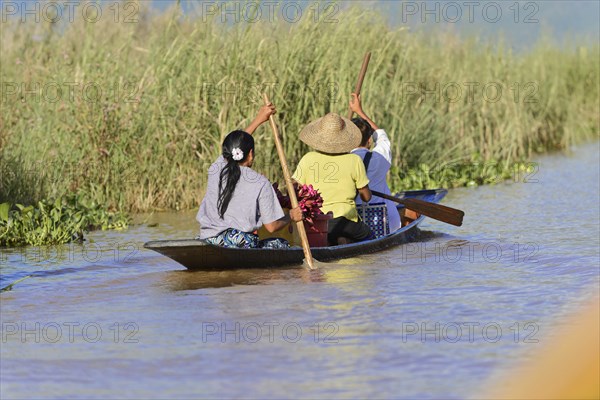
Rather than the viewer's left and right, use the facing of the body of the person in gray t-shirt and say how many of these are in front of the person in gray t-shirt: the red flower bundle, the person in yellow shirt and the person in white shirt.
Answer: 3

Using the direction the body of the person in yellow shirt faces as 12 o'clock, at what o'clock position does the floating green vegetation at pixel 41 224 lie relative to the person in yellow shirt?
The floating green vegetation is roughly at 8 o'clock from the person in yellow shirt.

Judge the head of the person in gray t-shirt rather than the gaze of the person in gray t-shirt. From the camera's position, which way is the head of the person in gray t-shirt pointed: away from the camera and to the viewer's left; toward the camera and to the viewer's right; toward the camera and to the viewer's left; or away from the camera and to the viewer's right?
away from the camera and to the viewer's right

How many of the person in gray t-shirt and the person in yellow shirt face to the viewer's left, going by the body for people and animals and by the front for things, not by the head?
0

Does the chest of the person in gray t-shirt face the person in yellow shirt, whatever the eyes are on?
yes

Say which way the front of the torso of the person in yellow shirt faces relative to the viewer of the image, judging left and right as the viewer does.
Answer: facing away from the viewer and to the right of the viewer

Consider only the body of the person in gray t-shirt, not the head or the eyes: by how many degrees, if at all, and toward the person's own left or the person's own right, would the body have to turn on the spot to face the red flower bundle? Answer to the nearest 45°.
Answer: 0° — they already face it

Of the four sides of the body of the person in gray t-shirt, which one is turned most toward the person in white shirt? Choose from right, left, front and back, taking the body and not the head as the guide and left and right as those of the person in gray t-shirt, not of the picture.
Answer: front

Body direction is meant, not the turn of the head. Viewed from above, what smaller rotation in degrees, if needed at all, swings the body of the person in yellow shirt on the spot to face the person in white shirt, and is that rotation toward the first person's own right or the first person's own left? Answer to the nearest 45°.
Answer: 0° — they already face them

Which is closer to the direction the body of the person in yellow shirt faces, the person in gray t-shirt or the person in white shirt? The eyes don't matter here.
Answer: the person in white shirt

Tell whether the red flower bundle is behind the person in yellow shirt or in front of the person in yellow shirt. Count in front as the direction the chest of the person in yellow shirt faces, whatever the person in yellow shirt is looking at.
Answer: behind

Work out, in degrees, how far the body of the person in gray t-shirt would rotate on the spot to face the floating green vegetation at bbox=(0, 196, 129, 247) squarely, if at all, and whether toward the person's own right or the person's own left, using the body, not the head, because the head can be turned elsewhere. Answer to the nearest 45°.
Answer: approximately 90° to the person's own left
